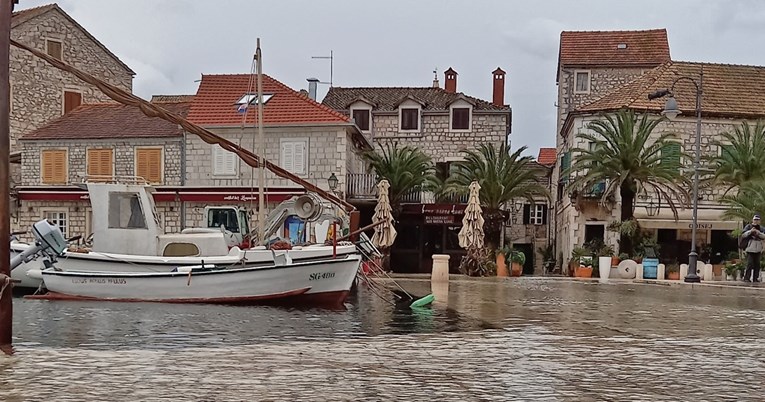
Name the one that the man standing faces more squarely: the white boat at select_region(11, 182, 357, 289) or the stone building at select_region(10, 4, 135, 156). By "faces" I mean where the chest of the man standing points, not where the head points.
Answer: the white boat

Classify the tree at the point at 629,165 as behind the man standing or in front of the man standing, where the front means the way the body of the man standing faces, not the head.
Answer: behind

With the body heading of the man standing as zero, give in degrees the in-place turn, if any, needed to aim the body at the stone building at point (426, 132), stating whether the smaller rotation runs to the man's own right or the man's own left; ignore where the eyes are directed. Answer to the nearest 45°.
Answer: approximately 135° to the man's own right

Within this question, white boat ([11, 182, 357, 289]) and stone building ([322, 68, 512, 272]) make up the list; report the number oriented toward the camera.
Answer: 1

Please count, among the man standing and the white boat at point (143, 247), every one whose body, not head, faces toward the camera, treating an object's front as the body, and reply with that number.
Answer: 1

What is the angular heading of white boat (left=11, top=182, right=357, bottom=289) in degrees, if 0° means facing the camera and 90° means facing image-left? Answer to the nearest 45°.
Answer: approximately 270°

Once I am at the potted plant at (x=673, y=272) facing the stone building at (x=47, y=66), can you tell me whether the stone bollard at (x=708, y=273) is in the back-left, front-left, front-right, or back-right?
back-right

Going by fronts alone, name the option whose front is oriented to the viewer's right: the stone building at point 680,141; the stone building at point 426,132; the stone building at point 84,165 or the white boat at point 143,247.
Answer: the white boat

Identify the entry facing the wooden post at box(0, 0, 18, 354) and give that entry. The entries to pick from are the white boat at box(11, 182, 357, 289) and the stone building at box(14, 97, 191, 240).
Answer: the stone building

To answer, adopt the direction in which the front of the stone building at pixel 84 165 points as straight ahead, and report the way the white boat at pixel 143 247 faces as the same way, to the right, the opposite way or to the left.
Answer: to the left

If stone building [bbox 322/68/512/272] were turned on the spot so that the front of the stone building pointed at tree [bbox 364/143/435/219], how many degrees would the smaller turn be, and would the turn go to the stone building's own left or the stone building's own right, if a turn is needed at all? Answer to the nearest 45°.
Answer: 0° — it already faces it

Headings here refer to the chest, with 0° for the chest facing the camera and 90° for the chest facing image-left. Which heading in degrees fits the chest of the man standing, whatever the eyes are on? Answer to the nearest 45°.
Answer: approximately 0°

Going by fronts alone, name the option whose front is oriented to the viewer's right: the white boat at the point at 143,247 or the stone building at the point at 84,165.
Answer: the white boat
